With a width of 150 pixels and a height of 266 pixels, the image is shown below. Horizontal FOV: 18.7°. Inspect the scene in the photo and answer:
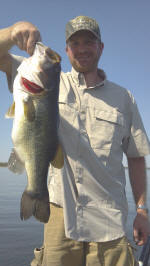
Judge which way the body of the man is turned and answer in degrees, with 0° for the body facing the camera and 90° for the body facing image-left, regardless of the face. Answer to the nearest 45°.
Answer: approximately 0°
